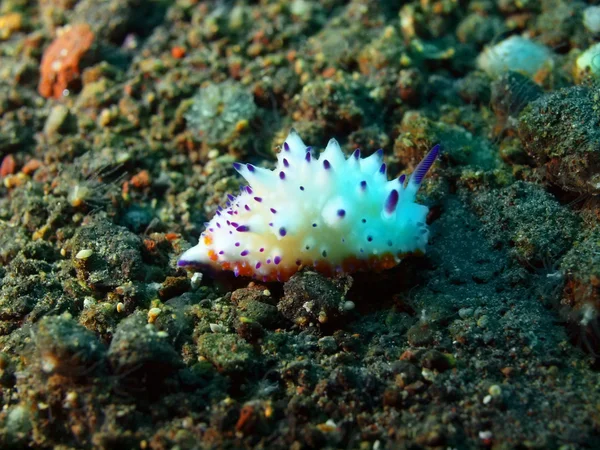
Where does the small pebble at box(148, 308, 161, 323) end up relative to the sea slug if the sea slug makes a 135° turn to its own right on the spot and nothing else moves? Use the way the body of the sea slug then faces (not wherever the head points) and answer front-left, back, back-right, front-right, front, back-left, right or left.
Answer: front-right

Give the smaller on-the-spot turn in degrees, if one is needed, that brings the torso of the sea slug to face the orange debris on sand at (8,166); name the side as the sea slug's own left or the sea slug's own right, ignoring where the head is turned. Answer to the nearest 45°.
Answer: approximately 180°

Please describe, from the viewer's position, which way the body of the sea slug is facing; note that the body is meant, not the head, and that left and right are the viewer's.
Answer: facing to the right of the viewer

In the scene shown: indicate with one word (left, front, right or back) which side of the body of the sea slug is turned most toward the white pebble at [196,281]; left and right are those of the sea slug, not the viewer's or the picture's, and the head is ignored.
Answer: back

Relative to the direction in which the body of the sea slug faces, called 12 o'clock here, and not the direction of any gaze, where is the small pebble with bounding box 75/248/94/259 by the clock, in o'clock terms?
The small pebble is roughly at 6 o'clock from the sea slug.
